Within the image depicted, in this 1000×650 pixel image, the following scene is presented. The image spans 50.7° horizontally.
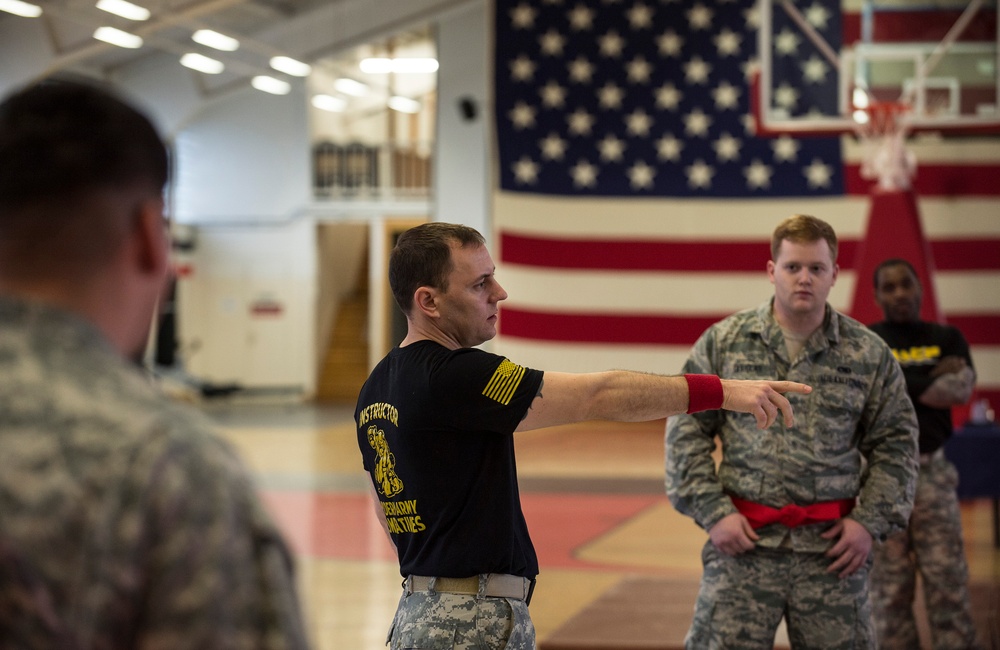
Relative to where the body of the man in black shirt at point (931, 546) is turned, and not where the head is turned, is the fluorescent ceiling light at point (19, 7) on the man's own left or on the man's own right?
on the man's own right

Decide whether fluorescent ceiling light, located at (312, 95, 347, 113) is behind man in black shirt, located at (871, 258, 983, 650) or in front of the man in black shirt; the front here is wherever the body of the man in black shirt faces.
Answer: behind

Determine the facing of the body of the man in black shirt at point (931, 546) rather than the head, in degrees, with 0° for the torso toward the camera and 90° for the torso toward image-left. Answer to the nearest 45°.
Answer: approximately 0°

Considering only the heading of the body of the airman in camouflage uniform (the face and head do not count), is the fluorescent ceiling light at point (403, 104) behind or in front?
behind

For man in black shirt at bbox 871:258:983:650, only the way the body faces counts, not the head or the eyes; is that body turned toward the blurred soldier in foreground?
yes

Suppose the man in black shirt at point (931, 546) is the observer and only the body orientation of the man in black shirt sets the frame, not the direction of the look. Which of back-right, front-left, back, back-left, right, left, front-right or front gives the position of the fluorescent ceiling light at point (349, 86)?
back-right

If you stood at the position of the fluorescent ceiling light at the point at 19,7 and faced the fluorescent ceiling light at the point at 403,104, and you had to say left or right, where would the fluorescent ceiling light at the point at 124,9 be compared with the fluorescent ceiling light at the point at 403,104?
right

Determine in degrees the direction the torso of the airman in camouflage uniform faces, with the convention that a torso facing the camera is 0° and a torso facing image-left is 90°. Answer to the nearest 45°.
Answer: approximately 0°

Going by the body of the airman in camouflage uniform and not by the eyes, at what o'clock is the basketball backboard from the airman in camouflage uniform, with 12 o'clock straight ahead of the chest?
The basketball backboard is roughly at 6 o'clock from the airman in camouflage uniform.

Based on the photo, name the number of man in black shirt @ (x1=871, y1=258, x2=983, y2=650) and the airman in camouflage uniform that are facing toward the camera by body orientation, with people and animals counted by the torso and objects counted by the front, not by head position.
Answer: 2
